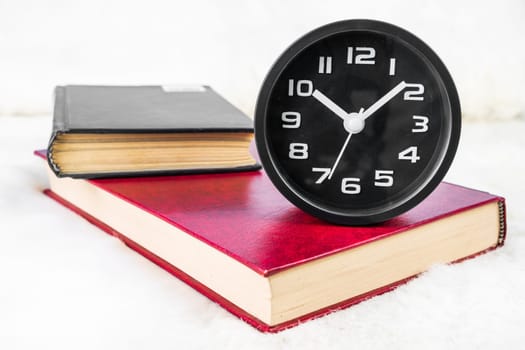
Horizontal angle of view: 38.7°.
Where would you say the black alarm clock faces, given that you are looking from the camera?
facing the viewer
